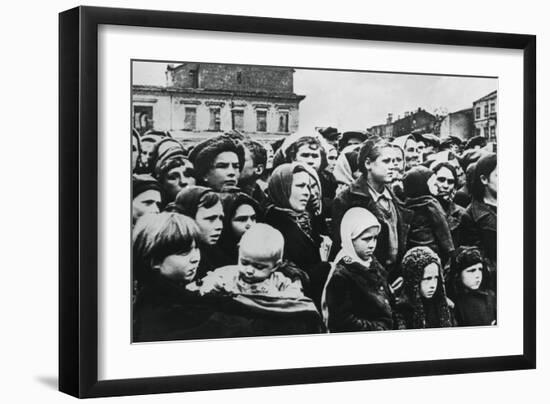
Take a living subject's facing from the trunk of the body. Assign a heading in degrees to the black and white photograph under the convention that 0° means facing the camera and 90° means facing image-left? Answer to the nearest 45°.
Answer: approximately 315°

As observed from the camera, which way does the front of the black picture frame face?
facing the viewer and to the right of the viewer
